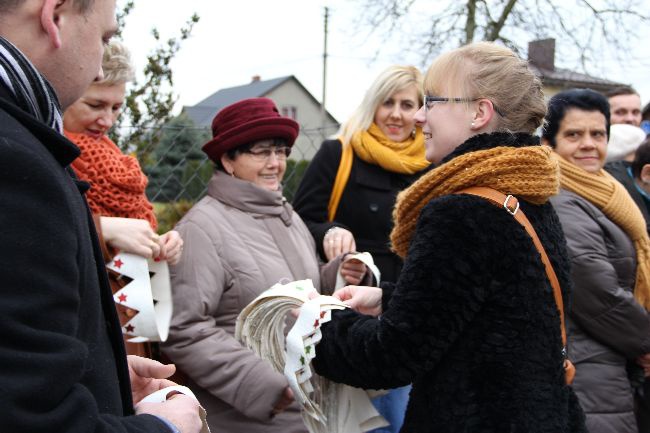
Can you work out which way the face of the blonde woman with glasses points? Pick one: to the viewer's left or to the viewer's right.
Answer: to the viewer's left

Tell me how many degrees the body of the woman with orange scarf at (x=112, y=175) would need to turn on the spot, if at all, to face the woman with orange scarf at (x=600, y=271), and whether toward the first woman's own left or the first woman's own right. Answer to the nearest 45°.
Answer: approximately 45° to the first woman's own left

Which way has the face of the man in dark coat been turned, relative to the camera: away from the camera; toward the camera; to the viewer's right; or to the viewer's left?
to the viewer's right

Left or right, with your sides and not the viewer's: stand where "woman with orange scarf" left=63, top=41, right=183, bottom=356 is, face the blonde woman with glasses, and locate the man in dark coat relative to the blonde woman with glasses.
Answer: right

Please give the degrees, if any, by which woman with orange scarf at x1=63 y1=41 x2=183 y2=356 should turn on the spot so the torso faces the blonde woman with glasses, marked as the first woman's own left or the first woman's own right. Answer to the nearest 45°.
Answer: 0° — they already face them

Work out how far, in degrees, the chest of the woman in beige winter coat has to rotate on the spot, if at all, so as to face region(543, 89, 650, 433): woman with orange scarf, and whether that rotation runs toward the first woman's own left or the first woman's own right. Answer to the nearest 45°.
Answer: approximately 45° to the first woman's own left

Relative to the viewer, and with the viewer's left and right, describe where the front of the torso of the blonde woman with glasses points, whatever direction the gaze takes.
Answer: facing away from the viewer and to the left of the viewer

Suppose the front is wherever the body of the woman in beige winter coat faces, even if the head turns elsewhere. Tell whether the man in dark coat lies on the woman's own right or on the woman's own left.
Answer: on the woman's own right

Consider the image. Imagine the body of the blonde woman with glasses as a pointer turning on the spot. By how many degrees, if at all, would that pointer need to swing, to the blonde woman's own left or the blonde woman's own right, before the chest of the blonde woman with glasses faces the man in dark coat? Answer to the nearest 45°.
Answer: approximately 90° to the blonde woman's own left
